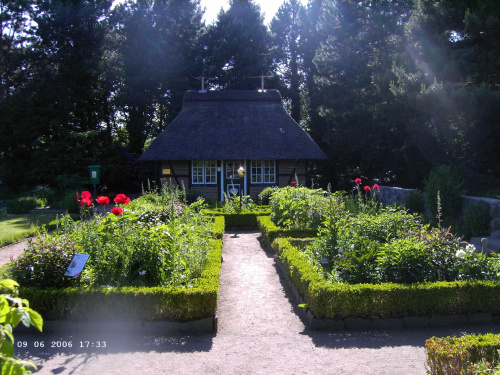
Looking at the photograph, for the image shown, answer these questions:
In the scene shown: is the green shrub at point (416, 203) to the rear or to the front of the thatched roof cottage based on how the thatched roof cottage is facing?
to the front

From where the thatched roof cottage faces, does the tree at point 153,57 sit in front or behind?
behind

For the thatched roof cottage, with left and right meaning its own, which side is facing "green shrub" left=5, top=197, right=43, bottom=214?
right

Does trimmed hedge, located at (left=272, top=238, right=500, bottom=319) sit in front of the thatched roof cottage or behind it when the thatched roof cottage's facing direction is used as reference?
in front

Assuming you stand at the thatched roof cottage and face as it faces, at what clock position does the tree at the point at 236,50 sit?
The tree is roughly at 6 o'clock from the thatched roof cottage.

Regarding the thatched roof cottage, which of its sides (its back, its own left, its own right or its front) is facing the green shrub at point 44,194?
right

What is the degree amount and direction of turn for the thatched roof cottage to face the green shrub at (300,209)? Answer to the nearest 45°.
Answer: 0° — it already faces it

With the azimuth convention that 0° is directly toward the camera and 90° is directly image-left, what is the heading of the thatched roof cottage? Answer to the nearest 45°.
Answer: approximately 0°

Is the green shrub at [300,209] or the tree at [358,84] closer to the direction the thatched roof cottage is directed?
the green shrub
